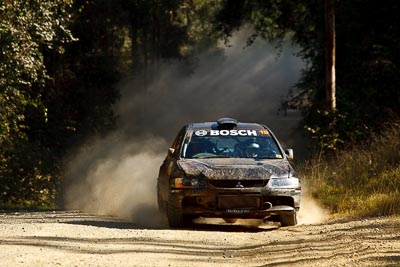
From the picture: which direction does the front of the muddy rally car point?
toward the camera
